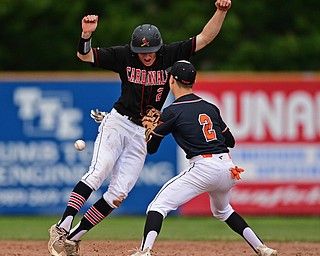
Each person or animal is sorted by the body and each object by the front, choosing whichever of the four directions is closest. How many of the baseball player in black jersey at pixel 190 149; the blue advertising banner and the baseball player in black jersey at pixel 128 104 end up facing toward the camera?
2

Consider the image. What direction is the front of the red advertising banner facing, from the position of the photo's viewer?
facing the viewer

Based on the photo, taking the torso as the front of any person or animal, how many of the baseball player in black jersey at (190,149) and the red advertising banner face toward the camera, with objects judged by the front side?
1

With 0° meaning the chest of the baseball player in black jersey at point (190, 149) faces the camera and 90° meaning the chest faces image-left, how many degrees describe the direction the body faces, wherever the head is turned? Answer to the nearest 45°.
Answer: approximately 135°

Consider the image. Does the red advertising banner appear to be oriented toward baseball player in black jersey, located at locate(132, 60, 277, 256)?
yes

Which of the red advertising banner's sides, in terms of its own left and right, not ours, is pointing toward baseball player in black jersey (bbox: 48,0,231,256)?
front

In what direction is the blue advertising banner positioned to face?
toward the camera

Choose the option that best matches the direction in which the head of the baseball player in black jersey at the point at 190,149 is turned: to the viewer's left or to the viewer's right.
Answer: to the viewer's left

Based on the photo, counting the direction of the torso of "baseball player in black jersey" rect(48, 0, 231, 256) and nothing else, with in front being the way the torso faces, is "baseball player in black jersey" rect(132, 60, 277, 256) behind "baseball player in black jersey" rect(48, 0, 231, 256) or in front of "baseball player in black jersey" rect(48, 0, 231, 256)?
in front

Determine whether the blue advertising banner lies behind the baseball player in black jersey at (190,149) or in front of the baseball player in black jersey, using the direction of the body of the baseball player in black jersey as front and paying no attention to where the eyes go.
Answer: in front

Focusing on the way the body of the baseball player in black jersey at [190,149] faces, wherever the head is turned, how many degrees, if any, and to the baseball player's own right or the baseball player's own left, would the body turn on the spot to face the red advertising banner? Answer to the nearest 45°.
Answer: approximately 45° to the baseball player's own right
